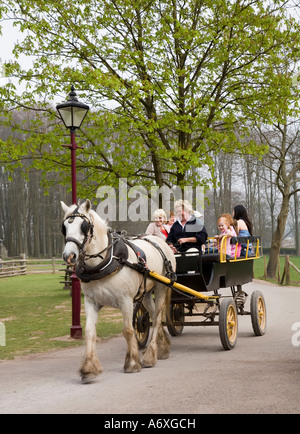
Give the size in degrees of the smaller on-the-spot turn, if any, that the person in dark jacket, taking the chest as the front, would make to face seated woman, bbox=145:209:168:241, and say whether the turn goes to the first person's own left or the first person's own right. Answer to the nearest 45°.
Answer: approximately 90° to the first person's own right

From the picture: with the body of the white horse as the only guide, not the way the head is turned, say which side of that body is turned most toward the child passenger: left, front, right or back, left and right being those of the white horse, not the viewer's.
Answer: back

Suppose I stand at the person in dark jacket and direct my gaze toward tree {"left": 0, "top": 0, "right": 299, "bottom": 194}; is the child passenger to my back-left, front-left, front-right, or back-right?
front-right

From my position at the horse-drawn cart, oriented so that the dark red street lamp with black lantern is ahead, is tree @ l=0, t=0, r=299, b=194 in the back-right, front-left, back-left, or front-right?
front-right

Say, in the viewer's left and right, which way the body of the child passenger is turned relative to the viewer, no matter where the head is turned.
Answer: facing the viewer and to the left of the viewer

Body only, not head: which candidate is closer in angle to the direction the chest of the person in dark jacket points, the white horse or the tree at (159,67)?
the white horse

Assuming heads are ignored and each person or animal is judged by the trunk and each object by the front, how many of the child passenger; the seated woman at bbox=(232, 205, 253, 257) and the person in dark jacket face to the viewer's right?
0

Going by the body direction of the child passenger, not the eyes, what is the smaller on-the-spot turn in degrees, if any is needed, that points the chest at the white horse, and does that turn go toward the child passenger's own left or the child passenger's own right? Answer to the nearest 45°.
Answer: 0° — they already face it

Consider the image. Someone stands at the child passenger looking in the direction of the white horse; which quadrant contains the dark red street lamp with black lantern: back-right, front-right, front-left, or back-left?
front-right

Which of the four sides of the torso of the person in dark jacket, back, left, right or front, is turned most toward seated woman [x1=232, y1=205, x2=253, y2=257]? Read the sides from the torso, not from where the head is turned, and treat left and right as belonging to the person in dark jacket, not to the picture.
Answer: back

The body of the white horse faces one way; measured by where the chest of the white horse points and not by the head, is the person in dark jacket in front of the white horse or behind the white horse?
behind
